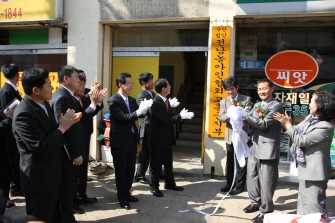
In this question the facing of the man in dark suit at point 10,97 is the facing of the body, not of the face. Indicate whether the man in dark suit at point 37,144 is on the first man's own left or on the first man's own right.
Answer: on the first man's own right

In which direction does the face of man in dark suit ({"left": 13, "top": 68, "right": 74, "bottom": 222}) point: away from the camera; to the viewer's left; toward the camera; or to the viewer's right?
to the viewer's right

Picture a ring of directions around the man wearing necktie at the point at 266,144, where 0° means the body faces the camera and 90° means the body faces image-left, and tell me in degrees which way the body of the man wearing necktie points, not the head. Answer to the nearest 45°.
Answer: approximately 45°

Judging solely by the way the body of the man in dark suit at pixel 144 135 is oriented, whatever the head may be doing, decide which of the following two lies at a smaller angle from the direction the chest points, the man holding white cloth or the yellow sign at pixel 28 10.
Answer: the man holding white cloth

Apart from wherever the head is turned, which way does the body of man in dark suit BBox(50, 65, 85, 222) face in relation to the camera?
to the viewer's right

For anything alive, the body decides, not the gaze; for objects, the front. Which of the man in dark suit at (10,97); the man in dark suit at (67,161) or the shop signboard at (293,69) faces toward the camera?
the shop signboard

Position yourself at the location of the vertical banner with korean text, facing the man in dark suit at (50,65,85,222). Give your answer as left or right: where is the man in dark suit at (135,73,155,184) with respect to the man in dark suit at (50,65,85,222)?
right

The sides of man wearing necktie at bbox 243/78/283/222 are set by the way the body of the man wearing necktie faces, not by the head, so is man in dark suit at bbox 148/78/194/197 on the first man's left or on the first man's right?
on the first man's right

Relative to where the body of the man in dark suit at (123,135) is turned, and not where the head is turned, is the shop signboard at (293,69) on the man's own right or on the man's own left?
on the man's own left
